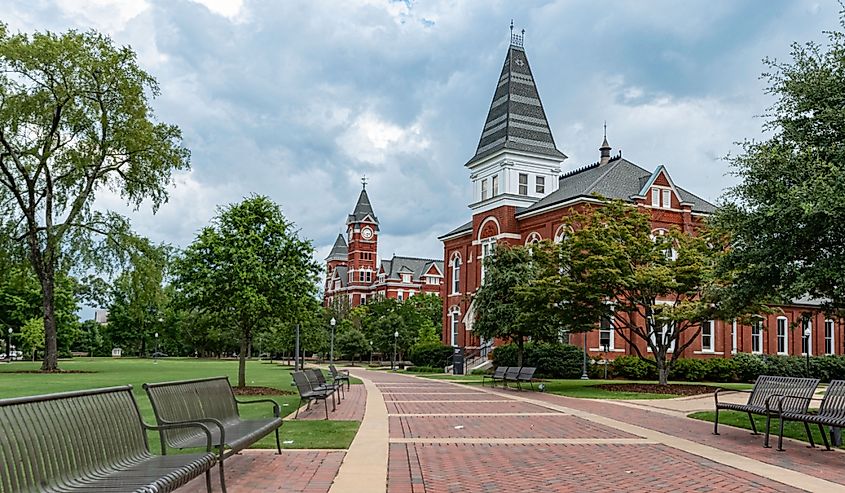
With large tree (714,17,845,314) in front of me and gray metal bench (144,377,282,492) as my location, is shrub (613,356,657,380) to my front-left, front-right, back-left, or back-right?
front-left

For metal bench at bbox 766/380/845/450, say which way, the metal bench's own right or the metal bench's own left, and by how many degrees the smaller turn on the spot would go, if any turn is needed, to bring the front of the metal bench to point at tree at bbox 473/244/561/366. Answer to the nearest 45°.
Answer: approximately 90° to the metal bench's own right

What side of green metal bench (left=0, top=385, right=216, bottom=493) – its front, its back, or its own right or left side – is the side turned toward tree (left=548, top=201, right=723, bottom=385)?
left

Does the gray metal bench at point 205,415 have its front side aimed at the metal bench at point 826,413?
no

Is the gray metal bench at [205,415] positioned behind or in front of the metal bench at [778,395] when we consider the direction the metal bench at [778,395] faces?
in front

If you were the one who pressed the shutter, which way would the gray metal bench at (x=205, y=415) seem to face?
facing the viewer and to the right of the viewer

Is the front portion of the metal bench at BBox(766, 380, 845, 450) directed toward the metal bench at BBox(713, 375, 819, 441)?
no

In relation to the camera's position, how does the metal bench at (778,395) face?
facing the viewer and to the left of the viewer

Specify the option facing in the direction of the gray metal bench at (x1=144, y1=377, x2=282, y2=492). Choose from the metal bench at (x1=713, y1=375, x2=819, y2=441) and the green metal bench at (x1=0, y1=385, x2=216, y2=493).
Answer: the metal bench

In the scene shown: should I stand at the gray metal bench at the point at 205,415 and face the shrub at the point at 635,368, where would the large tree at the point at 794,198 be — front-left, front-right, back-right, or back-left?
front-right

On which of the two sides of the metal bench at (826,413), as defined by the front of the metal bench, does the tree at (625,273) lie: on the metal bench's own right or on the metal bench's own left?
on the metal bench's own right

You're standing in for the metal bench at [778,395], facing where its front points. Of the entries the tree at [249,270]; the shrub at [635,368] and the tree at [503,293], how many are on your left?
0

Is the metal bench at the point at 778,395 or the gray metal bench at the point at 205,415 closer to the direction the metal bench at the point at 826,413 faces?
the gray metal bench

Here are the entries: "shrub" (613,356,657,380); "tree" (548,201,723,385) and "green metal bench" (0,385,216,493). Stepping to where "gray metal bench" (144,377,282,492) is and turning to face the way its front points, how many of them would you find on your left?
2

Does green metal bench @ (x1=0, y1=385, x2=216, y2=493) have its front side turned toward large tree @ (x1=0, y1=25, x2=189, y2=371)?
no

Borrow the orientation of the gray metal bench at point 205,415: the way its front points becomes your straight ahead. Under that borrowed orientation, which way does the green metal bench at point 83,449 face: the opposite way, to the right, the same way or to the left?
the same way
